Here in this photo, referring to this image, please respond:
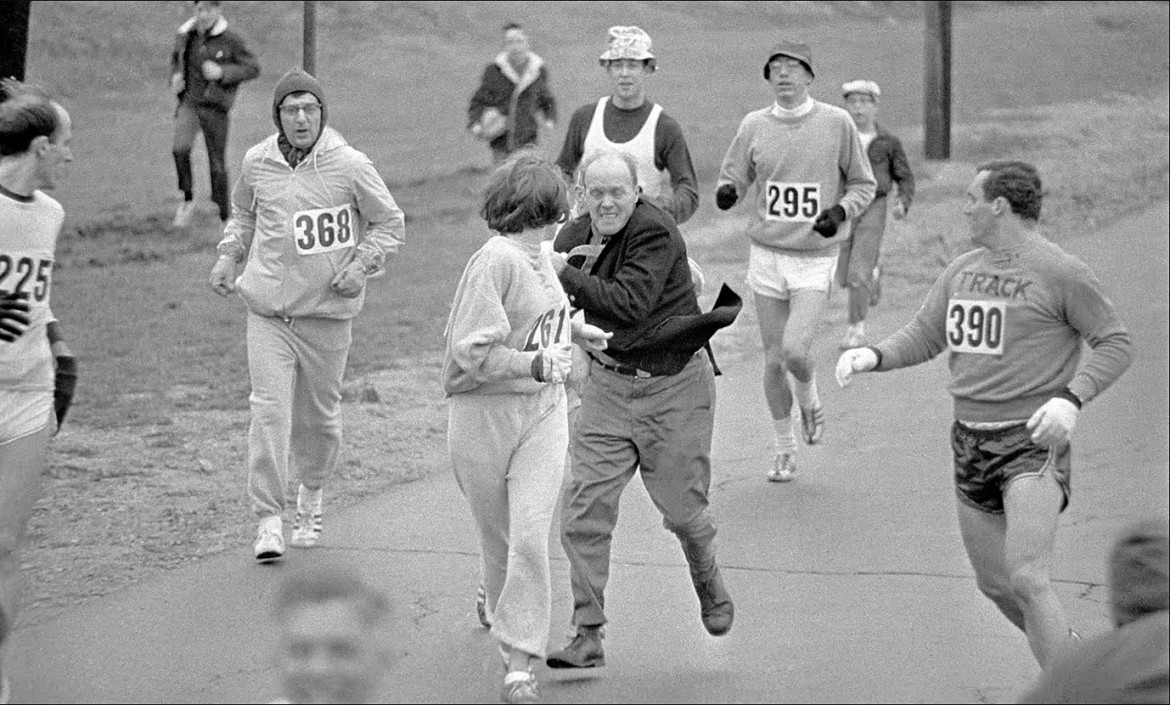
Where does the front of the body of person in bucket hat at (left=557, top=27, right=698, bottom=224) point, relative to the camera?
toward the camera

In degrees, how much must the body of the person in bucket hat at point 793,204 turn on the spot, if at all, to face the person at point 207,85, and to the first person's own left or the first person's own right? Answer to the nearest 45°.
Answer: approximately 135° to the first person's own right

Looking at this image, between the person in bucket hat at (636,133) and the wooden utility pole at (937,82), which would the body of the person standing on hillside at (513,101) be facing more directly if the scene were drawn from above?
the person in bucket hat

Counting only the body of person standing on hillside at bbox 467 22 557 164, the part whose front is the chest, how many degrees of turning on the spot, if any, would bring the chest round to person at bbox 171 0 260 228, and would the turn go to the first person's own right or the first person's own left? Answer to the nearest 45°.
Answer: approximately 90° to the first person's own right

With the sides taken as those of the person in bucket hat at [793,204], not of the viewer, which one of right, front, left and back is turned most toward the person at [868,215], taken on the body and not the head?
back

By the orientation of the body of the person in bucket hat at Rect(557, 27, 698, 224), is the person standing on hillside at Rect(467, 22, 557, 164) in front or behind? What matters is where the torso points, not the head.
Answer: behind

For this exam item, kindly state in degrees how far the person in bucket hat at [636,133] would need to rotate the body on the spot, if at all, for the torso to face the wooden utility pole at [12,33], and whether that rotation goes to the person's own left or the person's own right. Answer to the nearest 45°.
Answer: approximately 90° to the person's own right

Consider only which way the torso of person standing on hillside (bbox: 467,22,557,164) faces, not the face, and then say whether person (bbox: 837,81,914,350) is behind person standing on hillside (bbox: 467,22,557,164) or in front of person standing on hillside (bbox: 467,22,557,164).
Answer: in front

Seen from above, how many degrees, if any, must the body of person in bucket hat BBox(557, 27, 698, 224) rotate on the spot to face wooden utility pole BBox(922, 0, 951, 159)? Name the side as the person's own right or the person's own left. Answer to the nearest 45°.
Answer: approximately 180°

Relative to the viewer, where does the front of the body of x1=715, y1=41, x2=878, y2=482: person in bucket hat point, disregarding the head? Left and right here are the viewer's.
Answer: facing the viewer

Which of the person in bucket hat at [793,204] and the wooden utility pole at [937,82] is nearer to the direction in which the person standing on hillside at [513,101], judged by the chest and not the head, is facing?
the person in bucket hat
